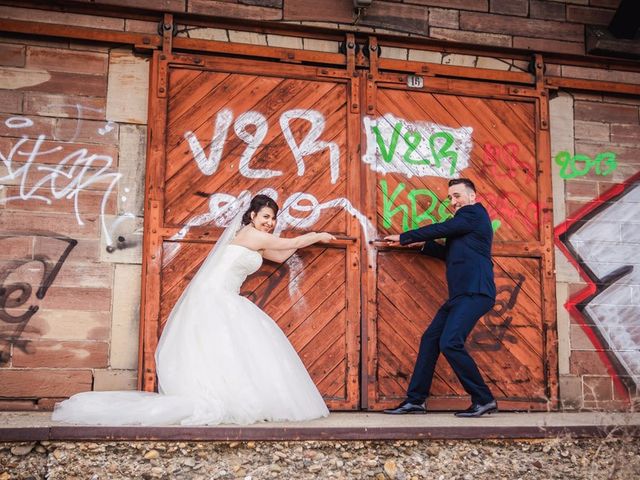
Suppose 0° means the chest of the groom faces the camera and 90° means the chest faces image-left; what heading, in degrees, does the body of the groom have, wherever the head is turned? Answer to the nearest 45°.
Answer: approximately 90°

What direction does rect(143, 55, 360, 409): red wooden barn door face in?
toward the camera

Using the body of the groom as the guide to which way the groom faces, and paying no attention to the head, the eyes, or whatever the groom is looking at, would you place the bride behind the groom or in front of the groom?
in front

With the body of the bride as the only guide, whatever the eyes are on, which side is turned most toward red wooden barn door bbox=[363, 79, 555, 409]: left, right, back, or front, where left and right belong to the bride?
front

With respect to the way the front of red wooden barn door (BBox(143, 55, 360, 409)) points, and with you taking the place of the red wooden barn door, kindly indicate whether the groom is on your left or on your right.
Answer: on your left

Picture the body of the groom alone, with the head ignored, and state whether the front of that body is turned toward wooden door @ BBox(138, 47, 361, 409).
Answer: yes

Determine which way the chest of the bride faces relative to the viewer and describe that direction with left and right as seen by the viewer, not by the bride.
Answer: facing to the right of the viewer

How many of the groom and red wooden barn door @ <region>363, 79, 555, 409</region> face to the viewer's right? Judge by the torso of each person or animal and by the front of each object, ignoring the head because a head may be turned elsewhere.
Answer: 0

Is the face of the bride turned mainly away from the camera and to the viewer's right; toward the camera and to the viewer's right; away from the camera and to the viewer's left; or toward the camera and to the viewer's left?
toward the camera and to the viewer's right

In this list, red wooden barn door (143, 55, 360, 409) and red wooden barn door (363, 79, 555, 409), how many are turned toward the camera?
2

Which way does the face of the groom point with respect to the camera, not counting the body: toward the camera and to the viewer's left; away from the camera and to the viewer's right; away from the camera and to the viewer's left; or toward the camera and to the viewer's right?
toward the camera and to the viewer's left
